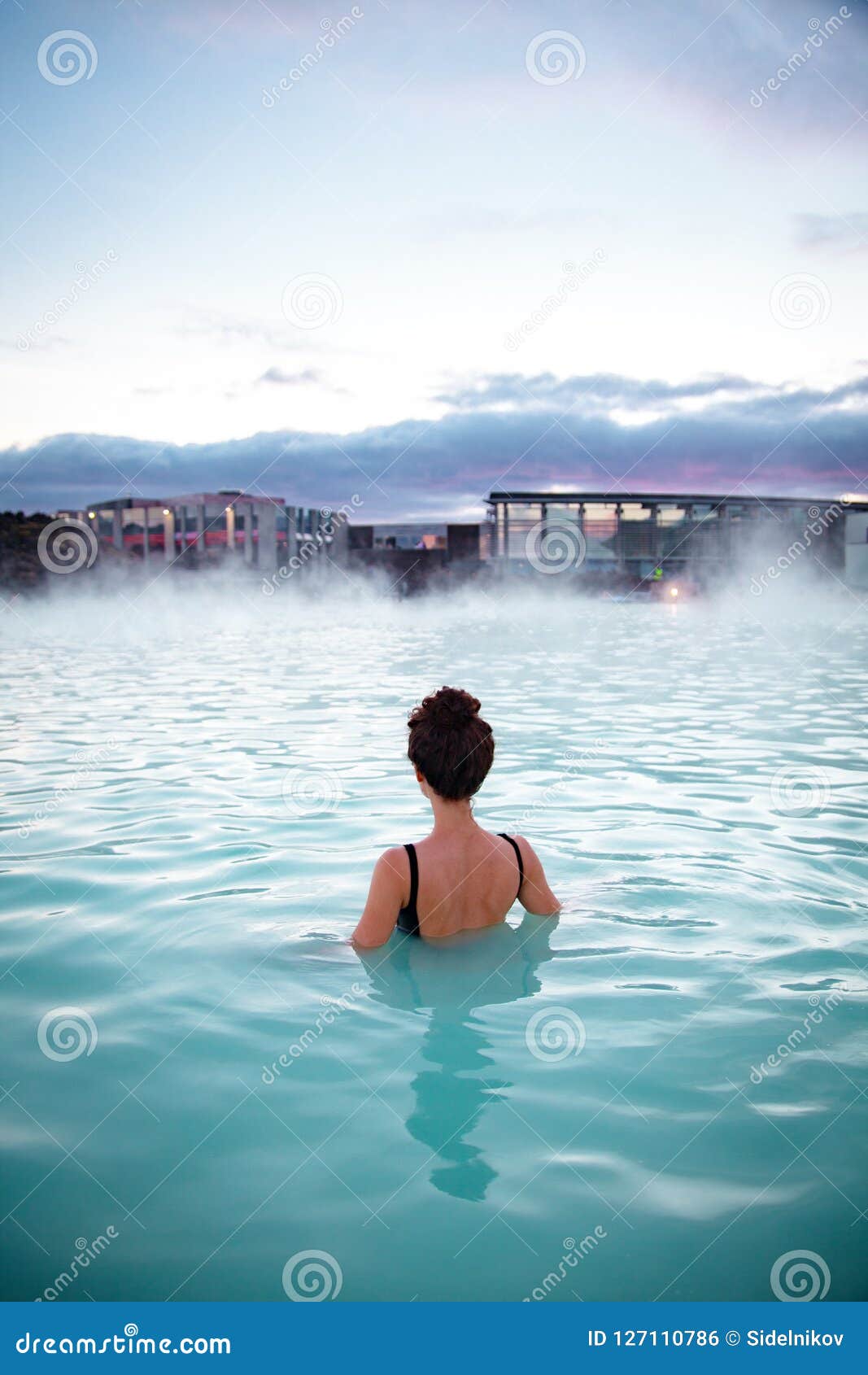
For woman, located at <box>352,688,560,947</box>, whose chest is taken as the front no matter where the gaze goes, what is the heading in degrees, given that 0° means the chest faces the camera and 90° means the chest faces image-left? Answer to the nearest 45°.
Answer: approximately 180°

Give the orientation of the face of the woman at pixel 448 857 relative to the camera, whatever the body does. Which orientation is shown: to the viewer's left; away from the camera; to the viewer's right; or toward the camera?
away from the camera
